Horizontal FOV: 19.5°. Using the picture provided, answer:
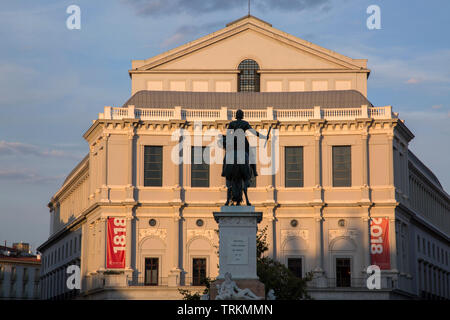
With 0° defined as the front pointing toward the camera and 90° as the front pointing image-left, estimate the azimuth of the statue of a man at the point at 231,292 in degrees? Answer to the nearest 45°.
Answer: approximately 315°
